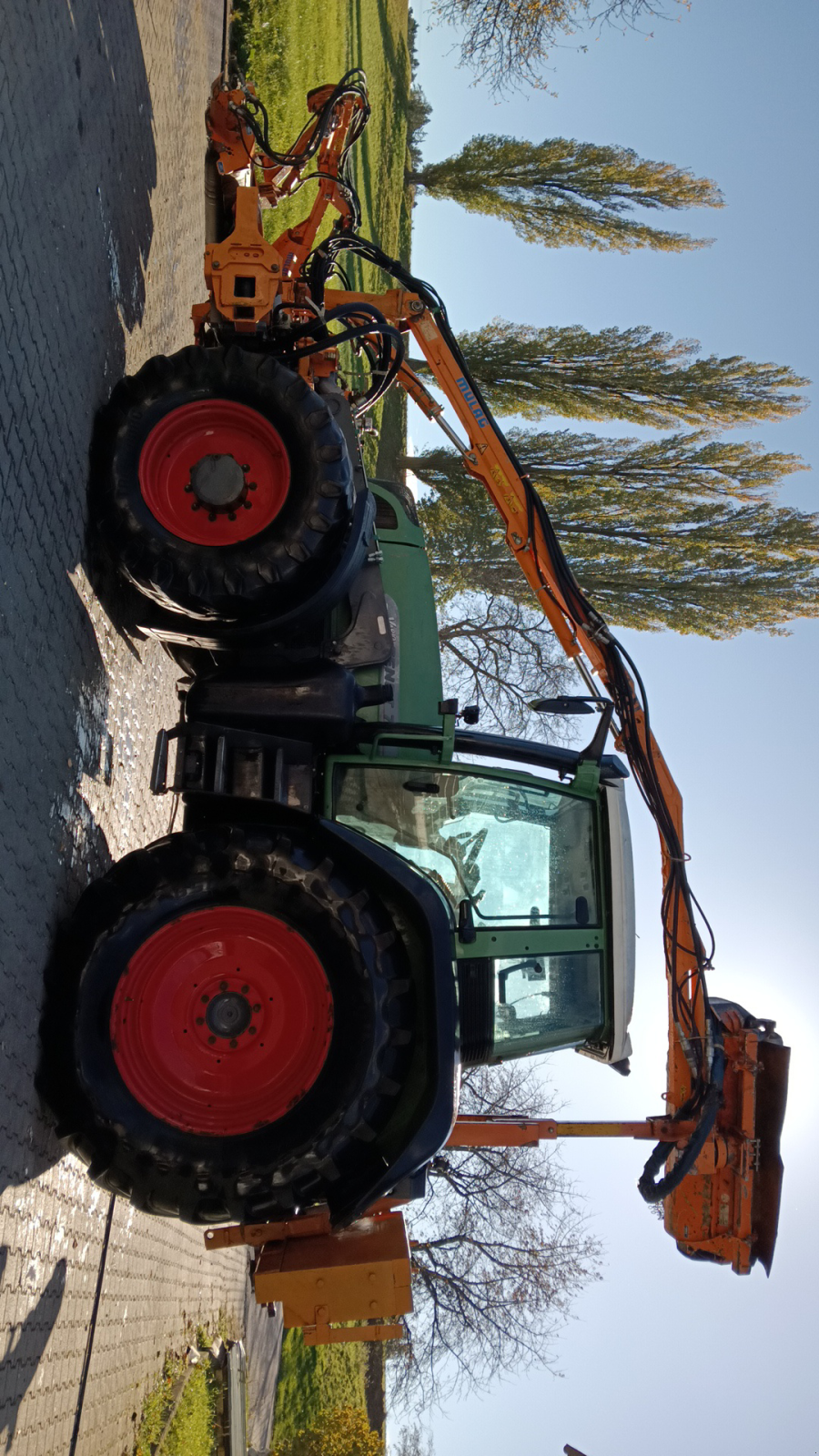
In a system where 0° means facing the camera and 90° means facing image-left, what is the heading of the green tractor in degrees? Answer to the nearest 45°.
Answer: approximately 90°
